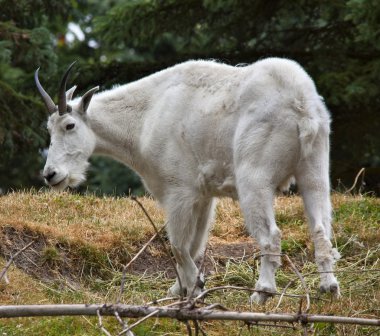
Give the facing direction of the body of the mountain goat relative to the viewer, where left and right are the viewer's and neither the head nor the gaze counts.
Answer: facing away from the viewer and to the left of the viewer

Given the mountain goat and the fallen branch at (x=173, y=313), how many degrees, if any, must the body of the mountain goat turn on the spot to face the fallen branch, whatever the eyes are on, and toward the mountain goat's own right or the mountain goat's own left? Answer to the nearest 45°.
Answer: approximately 135° to the mountain goat's own left
